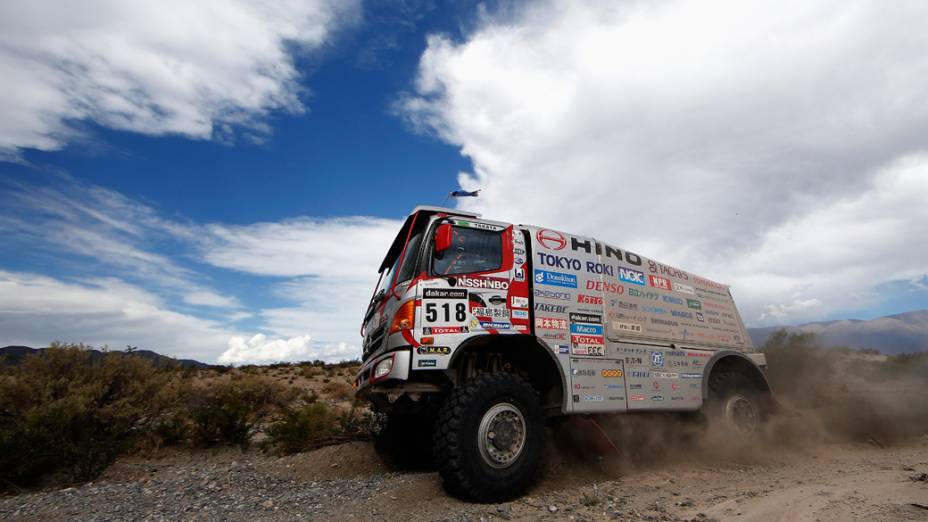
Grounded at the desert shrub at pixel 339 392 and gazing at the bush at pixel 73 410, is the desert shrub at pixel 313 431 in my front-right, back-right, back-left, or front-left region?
front-left

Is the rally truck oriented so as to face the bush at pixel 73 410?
no

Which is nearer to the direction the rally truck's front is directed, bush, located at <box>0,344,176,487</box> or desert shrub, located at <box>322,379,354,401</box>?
the bush

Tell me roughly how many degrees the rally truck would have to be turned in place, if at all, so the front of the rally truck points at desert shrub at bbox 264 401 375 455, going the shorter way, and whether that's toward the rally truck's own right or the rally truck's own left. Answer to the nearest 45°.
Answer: approximately 90° to the rally truck's own right

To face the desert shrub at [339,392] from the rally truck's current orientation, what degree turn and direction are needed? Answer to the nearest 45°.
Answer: approximately 90° to its right

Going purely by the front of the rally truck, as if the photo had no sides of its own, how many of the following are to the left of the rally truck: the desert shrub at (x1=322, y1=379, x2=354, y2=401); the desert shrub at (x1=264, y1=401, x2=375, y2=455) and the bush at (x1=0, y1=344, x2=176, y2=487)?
0
